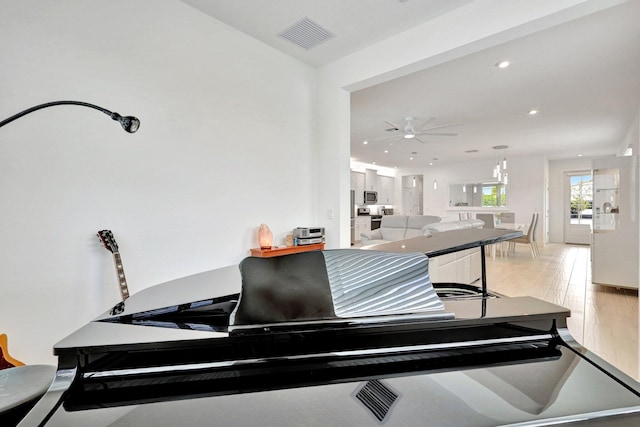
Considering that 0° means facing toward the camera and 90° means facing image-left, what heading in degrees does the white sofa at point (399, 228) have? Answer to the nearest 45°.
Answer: approximately 45°

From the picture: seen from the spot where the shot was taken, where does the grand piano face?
facing the viewer

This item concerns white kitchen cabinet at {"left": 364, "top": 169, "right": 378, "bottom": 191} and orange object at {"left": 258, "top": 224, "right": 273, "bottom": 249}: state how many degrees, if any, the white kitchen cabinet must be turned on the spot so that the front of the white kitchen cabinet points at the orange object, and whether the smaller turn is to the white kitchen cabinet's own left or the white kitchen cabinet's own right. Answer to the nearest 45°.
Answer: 0° — it already faces it

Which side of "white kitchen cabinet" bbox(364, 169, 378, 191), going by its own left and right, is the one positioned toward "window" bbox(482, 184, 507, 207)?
left

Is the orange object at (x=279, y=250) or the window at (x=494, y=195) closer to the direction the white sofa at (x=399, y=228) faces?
the orange object

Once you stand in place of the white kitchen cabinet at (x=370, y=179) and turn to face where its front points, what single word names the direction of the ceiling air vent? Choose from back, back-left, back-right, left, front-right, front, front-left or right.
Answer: front

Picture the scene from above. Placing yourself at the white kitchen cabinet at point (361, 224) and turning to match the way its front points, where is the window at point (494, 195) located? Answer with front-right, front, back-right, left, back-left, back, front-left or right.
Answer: left

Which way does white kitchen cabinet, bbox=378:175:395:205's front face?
toward the camera

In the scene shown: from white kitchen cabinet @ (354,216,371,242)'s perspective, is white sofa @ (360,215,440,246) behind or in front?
in front

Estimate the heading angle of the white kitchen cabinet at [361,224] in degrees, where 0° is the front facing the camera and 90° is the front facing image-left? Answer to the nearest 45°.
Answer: approximately 0°

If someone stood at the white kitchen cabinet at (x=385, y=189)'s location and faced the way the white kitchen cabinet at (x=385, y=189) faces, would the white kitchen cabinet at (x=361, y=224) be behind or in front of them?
in front

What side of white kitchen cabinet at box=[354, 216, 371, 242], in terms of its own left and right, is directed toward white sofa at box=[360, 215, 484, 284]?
front

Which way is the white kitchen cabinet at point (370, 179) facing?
toward the camera
